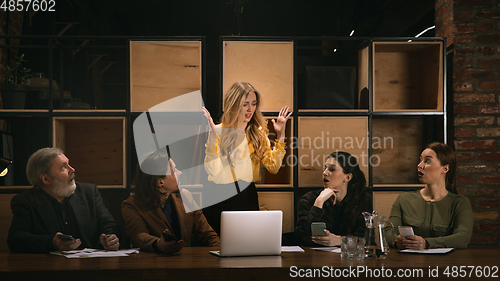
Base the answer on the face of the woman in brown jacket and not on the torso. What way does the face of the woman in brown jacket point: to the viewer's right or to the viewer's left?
to the viewer's right

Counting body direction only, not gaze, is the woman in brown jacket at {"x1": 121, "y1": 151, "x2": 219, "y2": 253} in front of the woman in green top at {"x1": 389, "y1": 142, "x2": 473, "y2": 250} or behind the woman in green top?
in front

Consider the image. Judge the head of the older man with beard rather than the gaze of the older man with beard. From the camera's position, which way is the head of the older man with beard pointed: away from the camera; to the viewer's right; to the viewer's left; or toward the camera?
to the viewer's right

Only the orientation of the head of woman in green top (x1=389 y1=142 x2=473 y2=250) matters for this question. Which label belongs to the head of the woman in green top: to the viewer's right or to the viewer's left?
to the viewer's left

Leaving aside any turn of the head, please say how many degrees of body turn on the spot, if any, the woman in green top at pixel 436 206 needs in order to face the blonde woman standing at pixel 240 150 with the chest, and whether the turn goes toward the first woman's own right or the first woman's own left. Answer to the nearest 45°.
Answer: approximately 45° to the first woman's own right

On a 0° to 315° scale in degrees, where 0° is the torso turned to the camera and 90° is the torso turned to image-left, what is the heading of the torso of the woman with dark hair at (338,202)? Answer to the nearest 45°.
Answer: approximately 45°

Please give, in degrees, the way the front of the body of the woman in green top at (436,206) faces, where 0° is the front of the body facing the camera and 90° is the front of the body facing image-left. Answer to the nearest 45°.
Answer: approximately 45°

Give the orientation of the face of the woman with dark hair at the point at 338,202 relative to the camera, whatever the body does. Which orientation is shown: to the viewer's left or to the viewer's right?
to the viewer's left

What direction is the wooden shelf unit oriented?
toward the camera

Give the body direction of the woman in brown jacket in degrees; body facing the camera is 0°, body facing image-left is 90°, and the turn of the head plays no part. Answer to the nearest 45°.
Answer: approximately 315°

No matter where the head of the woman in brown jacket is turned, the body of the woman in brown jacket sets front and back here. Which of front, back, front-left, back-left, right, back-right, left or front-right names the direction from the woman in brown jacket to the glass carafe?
front

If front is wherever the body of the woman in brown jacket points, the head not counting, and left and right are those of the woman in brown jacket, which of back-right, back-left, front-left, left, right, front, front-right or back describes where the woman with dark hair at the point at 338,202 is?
front-left

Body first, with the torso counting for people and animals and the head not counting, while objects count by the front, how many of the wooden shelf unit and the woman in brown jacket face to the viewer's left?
0
